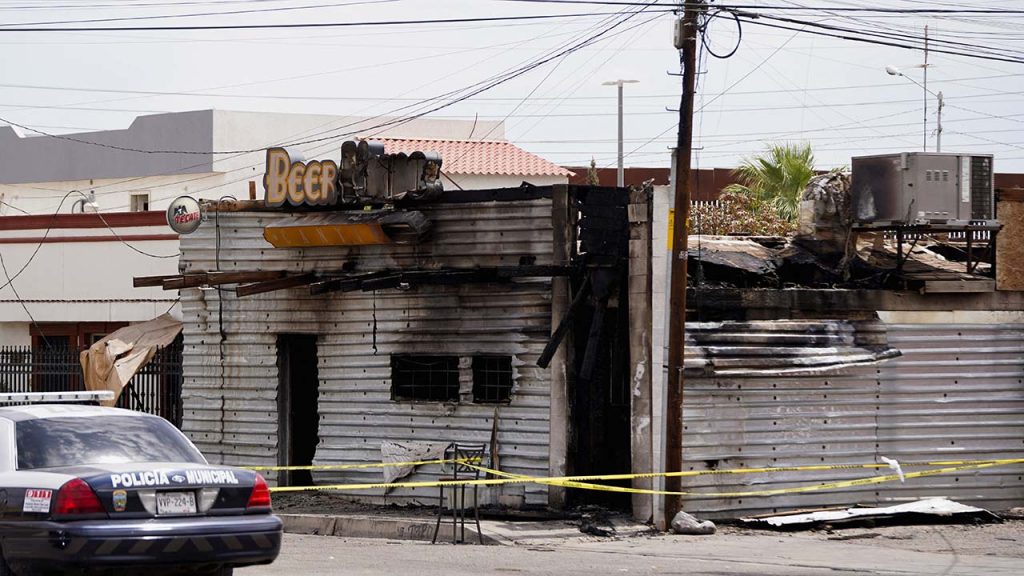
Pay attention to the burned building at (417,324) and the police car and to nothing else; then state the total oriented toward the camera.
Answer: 1

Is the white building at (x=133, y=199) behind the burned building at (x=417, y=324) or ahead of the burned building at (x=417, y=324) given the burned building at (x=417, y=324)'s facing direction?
behind

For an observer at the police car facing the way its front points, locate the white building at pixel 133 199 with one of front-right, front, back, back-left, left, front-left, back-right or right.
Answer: front-right

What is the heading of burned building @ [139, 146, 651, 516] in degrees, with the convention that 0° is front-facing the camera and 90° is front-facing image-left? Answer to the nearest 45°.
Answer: approximately 0°

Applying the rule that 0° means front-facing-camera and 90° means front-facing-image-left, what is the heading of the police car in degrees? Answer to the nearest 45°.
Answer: approximately 135°

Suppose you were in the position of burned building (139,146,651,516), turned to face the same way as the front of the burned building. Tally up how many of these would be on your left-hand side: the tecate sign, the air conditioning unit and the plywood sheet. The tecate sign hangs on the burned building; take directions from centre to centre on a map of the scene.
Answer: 2

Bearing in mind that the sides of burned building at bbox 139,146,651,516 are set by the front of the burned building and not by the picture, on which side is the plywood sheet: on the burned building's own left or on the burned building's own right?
on the burned building's own left

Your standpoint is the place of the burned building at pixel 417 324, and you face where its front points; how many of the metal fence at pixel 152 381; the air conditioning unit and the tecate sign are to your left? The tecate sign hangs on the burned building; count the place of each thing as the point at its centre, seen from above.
1

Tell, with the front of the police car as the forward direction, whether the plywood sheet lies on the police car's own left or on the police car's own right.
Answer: on the police car's own right
